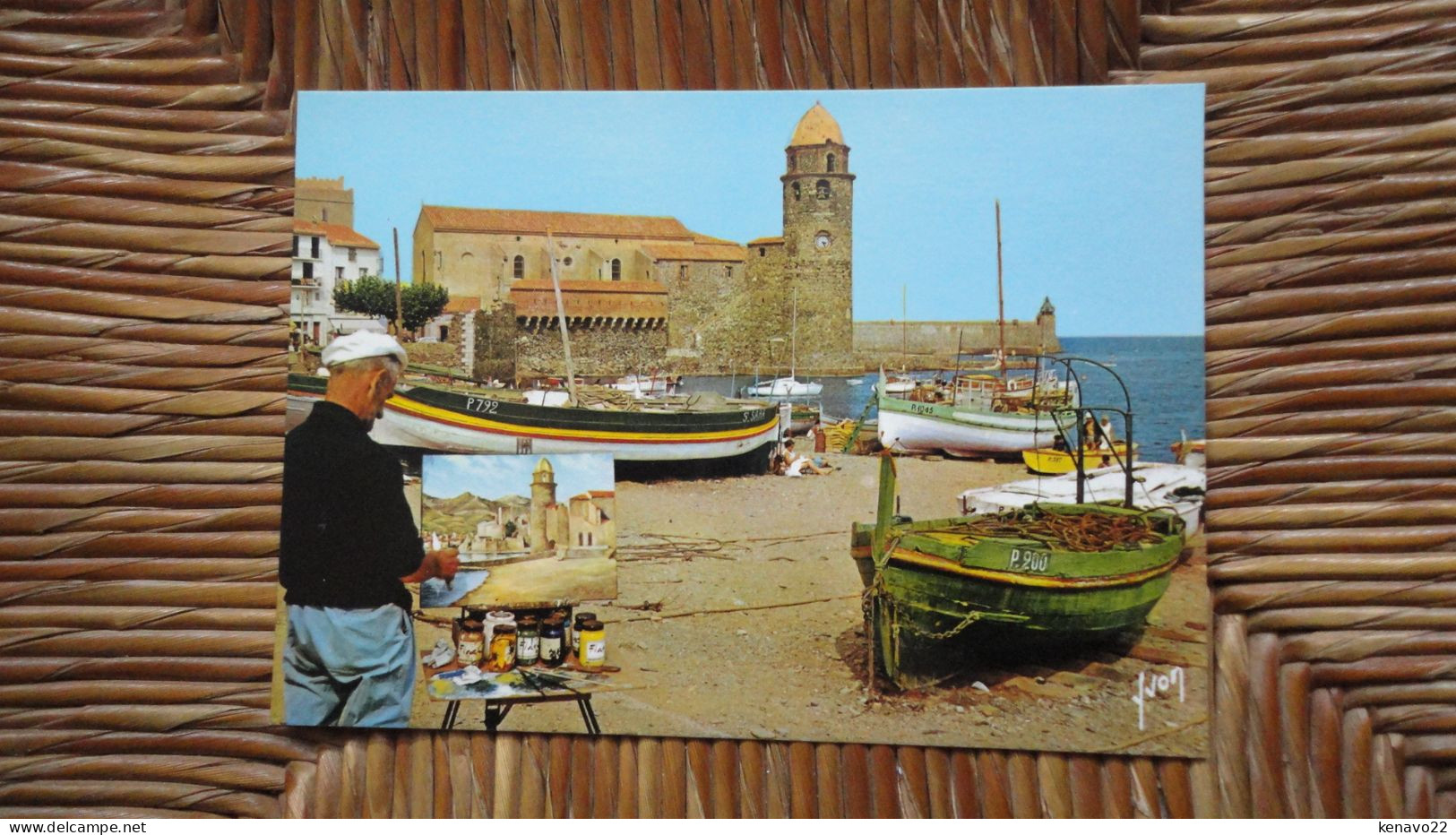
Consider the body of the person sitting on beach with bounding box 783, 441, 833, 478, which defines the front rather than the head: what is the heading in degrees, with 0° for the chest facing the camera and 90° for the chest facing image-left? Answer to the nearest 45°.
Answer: approximately 270°
